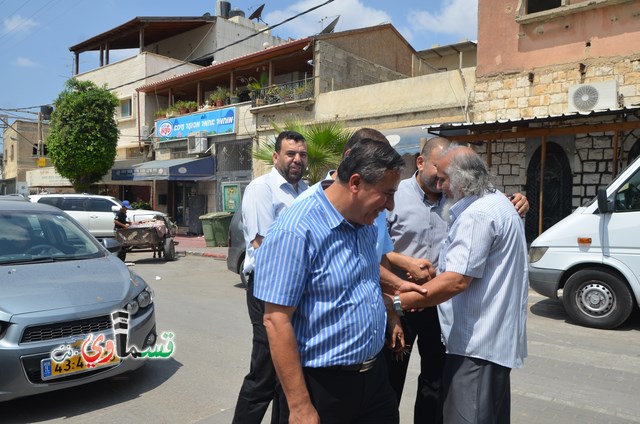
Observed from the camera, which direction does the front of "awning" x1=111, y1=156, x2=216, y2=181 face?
facing the viewer and to the left of the viewer

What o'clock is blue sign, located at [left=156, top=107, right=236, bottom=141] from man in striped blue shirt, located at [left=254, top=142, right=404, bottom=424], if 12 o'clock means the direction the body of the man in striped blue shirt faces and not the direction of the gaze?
The blue sign is roughly at 7 o'clock from the man in striped blue shirt.

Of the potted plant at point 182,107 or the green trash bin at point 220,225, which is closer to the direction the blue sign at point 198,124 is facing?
the green trash bin

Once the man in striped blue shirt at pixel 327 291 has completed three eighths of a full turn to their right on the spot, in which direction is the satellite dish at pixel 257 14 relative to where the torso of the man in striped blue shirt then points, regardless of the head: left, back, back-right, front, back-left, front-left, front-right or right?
right

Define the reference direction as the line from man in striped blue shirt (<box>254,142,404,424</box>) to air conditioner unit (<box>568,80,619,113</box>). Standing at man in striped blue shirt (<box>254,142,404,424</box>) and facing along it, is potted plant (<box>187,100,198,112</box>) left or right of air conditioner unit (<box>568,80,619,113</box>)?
left

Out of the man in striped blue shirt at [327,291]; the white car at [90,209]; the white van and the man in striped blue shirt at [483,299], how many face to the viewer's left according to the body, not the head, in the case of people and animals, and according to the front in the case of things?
2

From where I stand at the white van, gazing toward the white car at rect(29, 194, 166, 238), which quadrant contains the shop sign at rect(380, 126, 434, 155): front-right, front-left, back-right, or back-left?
front-right

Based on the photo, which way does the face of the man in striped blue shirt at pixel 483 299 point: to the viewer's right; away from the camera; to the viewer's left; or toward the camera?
to the viewer's left

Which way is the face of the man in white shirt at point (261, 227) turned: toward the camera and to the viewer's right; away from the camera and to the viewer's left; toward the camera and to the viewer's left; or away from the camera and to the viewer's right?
toward the camera and to the viewer's right

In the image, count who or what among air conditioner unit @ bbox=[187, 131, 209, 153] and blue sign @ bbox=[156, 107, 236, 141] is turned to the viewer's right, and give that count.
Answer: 0

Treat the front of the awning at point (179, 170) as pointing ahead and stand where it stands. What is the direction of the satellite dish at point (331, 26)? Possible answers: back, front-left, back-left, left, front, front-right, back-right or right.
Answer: back-left

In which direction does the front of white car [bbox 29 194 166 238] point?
to the viewer's right

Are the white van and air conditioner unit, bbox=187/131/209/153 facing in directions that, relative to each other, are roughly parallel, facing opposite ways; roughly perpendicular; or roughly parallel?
roughly perpendicular

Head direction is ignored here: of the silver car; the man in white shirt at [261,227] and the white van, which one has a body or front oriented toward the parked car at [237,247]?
the white van

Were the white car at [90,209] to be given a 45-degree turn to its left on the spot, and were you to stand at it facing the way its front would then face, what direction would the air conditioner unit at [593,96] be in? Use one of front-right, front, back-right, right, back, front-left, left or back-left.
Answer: right
